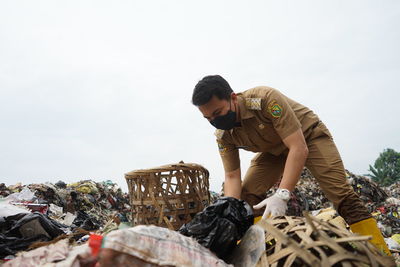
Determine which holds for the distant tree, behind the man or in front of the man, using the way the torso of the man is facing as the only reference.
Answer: behind

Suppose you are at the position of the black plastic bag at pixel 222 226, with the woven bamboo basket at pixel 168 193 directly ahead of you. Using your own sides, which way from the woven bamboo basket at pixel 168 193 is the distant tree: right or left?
right

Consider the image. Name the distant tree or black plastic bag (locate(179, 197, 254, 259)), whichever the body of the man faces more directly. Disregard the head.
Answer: the black plastic bag

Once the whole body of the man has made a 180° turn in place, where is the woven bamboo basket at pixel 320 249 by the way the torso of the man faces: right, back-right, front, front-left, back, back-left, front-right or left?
back-right

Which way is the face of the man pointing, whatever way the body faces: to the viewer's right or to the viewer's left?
to the viewer's left

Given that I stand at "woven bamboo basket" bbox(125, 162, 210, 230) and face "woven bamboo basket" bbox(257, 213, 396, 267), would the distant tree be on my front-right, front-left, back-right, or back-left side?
back-left

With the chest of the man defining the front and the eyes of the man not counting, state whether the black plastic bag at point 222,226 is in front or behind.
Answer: in front

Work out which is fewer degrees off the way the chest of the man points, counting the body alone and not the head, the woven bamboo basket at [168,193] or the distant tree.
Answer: the woven bamboo basket

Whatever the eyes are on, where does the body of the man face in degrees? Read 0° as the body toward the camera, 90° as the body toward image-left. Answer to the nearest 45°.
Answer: approximately 45°
